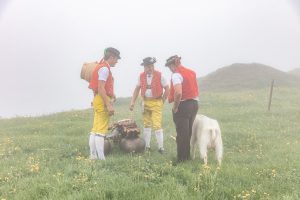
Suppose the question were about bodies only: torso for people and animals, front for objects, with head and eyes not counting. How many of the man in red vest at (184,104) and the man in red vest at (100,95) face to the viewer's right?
1

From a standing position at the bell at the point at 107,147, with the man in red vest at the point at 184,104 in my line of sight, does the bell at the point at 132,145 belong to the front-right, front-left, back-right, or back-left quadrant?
front-left

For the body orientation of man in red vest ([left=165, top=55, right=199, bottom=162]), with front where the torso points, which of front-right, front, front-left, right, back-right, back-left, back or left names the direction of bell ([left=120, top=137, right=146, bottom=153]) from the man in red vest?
front

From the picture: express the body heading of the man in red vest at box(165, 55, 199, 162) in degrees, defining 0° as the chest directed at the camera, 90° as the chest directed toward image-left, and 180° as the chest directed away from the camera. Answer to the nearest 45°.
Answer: approximately 135°

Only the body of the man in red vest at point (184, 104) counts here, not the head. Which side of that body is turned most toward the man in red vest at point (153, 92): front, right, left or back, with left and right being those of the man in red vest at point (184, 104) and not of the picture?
front

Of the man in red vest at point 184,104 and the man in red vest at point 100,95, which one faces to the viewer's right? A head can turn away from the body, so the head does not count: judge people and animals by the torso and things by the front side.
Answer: the man in red vest at point 100,95

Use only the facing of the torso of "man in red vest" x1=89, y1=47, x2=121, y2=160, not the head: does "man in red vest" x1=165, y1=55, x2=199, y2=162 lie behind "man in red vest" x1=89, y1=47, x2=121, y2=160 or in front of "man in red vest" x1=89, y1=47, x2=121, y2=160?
in front

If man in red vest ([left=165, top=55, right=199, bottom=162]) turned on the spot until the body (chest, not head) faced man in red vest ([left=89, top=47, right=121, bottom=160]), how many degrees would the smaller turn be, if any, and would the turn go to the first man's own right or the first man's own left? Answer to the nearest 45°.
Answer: approximately 45° to the first man's own left

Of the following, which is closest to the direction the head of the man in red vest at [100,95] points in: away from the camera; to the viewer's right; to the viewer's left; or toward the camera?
to the viewer's right

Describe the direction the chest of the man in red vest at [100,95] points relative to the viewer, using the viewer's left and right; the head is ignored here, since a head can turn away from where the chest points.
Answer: facing to the right of the viewer

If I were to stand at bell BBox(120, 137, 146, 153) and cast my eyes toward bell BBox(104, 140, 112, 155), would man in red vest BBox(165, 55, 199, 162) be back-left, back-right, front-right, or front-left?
back-left

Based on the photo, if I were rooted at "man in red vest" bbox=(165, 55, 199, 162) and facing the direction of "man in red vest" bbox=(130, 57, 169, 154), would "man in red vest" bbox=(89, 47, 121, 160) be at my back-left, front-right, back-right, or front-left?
front-left
